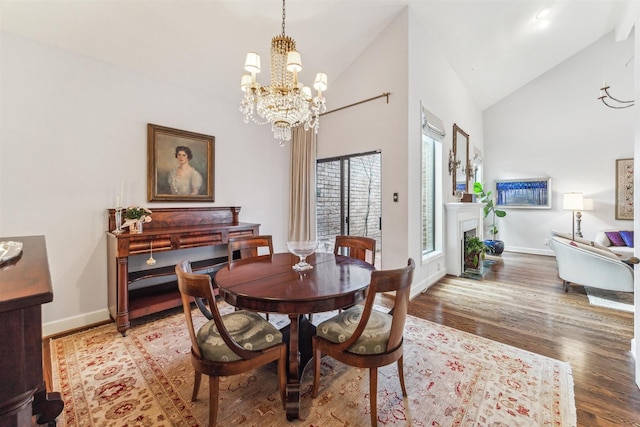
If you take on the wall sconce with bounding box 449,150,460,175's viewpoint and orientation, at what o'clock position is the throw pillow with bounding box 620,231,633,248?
The throw pillow is roughly at 11 o'clock from the wall sconce.

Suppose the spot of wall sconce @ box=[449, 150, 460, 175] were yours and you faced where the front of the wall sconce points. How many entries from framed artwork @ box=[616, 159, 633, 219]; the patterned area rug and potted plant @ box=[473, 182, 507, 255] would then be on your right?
1

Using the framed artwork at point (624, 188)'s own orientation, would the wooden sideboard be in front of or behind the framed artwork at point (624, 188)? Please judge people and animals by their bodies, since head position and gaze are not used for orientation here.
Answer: in front
